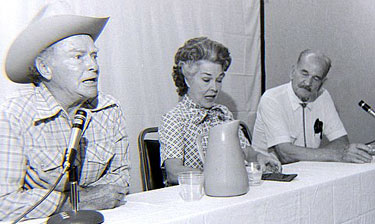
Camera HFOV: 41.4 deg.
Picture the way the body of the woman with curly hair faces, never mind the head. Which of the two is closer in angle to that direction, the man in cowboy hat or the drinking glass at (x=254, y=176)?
the drinking glass

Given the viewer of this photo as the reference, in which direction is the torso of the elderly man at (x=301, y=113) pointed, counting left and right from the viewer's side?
facing the viewer

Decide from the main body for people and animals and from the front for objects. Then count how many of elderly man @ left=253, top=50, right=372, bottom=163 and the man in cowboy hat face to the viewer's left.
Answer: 0

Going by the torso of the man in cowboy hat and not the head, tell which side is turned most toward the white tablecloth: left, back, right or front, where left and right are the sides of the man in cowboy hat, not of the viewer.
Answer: front

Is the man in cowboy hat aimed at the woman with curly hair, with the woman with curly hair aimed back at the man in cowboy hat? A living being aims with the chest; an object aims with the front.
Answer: no

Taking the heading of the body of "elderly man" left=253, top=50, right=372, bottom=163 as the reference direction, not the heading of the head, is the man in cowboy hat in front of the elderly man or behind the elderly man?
in front

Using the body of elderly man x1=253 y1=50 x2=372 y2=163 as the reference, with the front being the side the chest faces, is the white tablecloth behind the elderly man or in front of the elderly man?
in front

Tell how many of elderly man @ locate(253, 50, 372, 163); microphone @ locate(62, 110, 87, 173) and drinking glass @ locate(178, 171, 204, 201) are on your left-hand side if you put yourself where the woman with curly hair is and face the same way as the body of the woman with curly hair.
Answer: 1

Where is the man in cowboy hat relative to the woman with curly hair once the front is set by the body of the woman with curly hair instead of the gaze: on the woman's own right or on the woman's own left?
on the woman's own right

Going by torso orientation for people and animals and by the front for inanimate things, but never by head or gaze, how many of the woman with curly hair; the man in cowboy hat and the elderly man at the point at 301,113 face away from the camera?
0

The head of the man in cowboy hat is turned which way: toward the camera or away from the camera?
toward the camera

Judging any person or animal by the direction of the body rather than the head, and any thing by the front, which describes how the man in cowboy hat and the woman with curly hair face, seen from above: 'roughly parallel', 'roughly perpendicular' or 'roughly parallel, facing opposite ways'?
roughly parallel

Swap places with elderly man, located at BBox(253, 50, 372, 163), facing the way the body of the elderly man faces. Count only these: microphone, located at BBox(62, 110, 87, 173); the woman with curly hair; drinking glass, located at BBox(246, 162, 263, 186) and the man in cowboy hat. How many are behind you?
0

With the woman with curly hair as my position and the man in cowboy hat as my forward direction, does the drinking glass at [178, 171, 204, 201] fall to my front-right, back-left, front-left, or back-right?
front-left

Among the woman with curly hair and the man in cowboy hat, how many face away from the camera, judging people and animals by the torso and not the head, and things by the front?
0

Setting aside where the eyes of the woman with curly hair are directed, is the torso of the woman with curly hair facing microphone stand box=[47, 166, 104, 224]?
no
